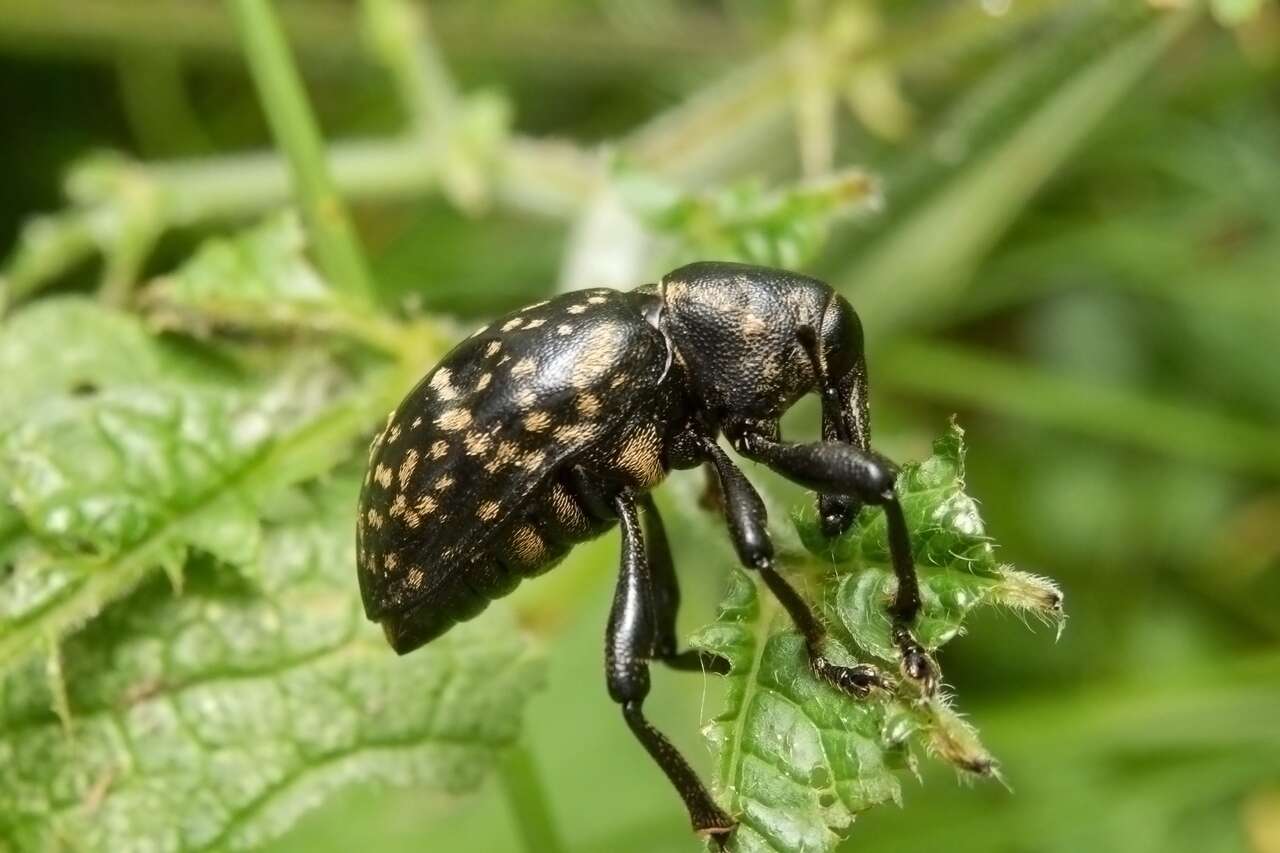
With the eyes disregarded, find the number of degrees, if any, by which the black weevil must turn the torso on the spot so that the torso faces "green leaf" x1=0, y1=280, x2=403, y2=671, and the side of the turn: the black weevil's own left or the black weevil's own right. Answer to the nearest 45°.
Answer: approximately 180°

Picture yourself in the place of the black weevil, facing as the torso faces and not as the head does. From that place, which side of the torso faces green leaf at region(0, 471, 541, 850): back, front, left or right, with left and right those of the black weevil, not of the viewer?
back

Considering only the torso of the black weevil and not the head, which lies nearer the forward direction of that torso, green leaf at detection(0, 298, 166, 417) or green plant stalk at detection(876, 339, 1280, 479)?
the green plant stalk

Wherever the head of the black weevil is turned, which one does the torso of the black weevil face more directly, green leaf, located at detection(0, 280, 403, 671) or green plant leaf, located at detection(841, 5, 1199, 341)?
the green plant leaf

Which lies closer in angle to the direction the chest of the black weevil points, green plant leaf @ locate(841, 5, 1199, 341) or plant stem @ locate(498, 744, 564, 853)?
the green plant leaf

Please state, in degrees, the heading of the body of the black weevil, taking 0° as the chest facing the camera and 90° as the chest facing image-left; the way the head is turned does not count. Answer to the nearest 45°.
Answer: approximately 270°

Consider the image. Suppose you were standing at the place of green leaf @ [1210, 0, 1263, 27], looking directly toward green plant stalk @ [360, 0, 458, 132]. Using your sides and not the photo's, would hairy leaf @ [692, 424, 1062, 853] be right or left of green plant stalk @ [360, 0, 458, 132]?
left

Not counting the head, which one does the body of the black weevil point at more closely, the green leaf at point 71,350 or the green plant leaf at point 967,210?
the green plant leaf
